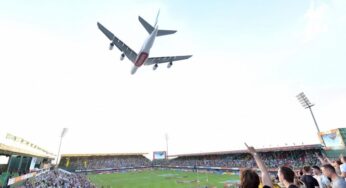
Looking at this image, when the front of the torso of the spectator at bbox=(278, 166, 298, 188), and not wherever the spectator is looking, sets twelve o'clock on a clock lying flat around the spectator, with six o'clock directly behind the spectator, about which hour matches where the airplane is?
The airplane is roughly at 12 o'clock from the spectator.

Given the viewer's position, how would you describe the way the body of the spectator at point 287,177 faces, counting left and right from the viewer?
facing away from the viewer and to the left of the viewer

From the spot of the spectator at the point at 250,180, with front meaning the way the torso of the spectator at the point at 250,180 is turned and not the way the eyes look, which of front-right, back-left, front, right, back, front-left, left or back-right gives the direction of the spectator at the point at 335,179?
front-right

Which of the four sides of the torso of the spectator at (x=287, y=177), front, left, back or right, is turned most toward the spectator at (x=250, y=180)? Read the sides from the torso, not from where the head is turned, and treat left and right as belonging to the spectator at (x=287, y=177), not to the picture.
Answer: left

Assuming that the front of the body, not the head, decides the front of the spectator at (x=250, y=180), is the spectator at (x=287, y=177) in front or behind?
in front

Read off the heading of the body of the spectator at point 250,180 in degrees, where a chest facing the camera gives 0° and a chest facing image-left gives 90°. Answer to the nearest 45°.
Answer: approximately 180°

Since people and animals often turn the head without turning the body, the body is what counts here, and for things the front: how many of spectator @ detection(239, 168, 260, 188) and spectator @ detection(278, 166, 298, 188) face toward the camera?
0

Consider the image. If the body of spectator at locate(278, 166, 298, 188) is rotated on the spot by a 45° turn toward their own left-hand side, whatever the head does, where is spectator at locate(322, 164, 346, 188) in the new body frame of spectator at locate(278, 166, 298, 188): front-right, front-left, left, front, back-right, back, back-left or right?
back-right

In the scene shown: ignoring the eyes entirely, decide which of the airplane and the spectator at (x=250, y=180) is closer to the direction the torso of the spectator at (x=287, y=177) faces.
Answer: the airplane

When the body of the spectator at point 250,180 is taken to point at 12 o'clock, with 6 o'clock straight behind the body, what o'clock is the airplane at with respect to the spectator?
The airplane is roughly at 11 o'clock from the spectator.

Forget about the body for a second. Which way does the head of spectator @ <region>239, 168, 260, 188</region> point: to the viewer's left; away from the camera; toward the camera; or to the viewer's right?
away from the camera
